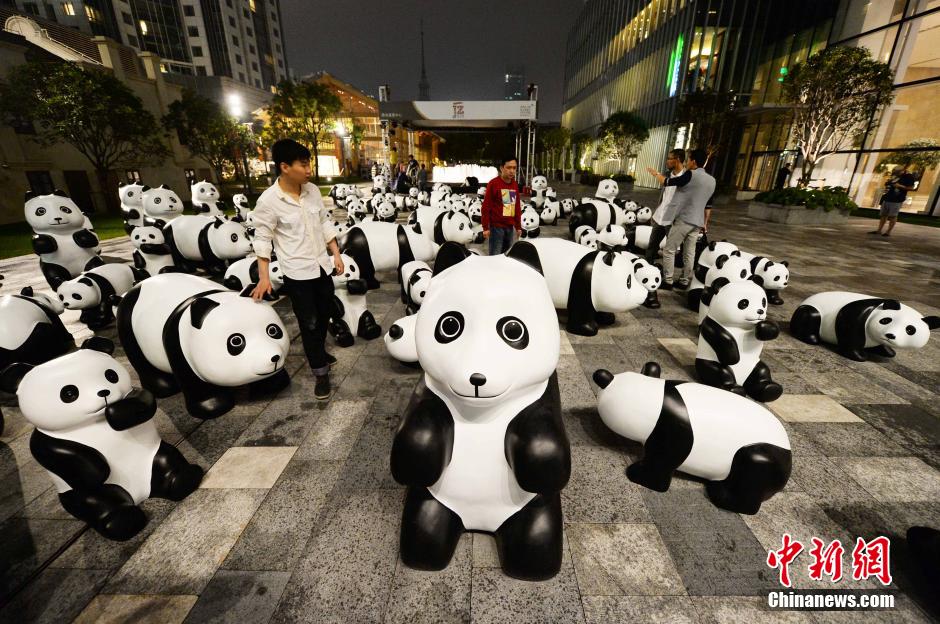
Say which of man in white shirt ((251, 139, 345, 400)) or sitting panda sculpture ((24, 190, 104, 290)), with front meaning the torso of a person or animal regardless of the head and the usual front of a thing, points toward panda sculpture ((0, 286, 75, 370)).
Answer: the sitting panda sculpture

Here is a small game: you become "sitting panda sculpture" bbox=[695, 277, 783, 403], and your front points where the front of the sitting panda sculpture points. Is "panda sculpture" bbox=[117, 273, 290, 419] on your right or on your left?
on your right

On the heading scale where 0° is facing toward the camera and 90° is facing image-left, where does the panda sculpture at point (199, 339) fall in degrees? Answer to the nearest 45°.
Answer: approximately 315°

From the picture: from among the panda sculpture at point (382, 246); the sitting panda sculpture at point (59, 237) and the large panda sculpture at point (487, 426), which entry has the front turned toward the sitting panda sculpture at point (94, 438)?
the sitting panda sculpture at point (59, 237)

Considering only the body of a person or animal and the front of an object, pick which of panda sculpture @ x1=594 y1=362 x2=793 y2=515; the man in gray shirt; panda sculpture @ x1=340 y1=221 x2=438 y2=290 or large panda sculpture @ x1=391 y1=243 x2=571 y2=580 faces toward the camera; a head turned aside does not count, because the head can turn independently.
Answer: the large panda sculpture

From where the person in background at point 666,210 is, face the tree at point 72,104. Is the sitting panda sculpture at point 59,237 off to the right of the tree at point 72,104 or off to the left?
left

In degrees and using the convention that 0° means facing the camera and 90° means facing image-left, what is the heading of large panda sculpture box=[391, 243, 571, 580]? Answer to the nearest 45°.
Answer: approximately 0°

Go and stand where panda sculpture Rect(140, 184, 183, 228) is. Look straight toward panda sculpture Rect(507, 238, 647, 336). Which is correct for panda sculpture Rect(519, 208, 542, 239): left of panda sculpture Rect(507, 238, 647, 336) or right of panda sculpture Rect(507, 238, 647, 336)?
left

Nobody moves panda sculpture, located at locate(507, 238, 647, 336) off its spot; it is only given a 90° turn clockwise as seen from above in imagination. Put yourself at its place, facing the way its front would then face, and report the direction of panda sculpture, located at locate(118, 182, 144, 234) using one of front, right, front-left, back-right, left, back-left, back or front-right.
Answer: right

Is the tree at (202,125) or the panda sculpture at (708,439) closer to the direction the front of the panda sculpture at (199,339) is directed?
the panda sculpture

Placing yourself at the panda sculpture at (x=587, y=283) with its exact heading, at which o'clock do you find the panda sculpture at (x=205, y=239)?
the panda sculpture at (x=205, y=239) is roughly at 6 o'clock from the panda sculpture at (x=587, y=283).

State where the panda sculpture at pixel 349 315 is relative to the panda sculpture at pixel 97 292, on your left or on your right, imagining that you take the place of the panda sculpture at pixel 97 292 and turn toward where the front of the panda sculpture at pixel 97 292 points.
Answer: on your left

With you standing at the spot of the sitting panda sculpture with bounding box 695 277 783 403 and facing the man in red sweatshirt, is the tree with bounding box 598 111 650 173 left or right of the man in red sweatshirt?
right

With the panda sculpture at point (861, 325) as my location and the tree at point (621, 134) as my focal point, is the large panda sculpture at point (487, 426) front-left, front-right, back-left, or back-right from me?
back-left

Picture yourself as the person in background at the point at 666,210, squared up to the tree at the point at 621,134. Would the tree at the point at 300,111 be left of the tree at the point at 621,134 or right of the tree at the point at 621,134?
left
